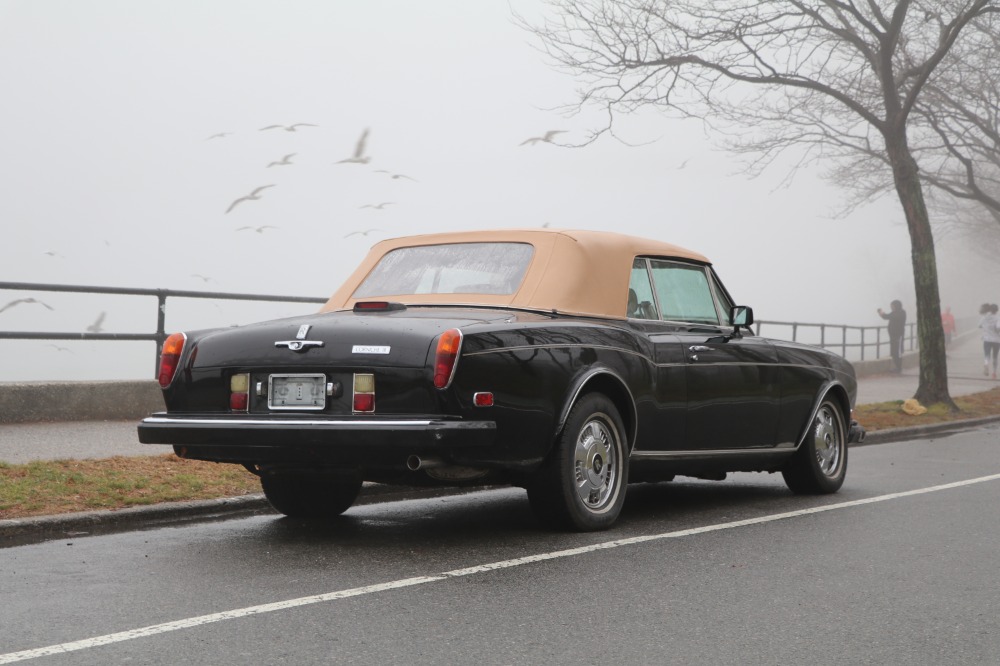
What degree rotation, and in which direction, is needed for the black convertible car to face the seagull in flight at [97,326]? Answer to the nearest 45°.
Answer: approximately 90° to its left

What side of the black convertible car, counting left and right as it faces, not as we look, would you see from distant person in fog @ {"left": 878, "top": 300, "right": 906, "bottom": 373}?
front

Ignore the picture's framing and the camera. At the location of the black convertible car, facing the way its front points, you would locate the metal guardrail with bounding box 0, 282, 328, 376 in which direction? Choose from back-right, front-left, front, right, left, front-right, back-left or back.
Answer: left

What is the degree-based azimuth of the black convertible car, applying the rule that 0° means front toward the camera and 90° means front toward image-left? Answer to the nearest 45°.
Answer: approximately 225°

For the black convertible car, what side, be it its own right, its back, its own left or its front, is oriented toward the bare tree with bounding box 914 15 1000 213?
front
